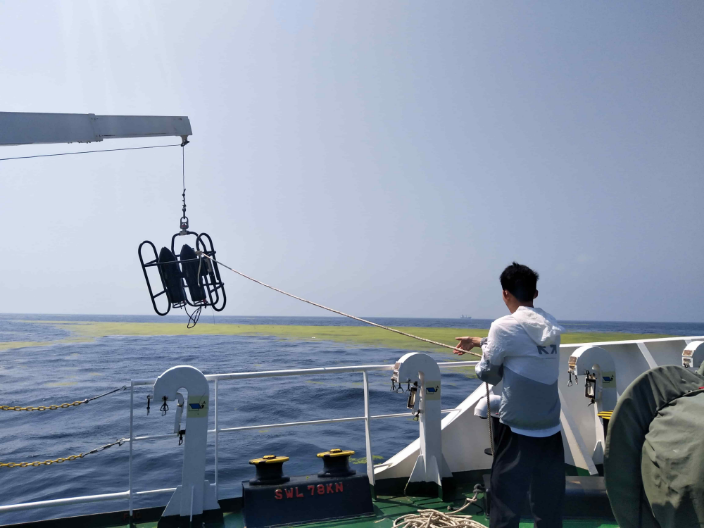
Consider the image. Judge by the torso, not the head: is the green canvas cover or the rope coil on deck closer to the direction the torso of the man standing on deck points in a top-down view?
the rope coil on deck

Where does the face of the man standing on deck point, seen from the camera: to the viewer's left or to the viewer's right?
to the viewer's left

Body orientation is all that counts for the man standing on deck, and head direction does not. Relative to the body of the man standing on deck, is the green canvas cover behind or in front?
behind

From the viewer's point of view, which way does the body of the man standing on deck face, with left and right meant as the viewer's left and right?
facing away from the viewer and to the left of the viewer
